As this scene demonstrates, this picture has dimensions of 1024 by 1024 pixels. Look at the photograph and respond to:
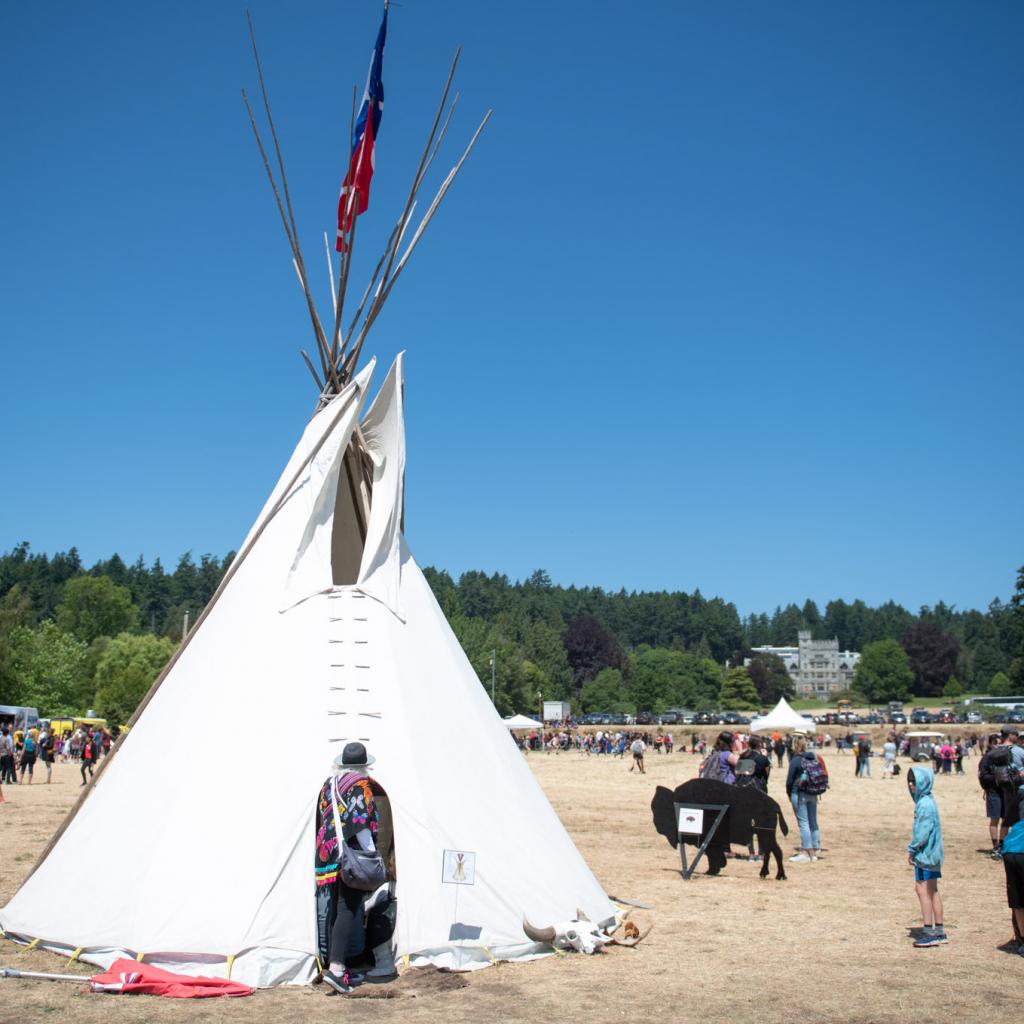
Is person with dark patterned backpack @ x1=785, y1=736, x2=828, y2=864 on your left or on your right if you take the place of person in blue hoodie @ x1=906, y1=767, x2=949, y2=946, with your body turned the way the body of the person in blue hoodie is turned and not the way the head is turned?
on your right

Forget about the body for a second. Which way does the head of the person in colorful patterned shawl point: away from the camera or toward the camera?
away from the camera

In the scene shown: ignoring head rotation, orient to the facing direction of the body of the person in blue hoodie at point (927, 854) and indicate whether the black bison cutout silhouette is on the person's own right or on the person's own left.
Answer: on the person's own right

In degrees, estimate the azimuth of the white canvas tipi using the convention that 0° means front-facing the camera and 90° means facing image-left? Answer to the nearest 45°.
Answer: approximately 0°

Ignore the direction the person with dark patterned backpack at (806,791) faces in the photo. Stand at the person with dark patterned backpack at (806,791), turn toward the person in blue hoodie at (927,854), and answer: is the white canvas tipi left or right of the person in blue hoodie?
right

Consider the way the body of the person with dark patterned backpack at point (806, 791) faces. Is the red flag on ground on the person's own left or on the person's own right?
on the person's own left

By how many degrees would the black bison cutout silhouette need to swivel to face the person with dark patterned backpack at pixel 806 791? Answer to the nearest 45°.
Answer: approximately 135° to its right

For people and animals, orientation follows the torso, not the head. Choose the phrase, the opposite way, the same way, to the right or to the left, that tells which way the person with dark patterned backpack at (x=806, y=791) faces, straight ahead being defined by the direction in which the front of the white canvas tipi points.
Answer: the opposite way

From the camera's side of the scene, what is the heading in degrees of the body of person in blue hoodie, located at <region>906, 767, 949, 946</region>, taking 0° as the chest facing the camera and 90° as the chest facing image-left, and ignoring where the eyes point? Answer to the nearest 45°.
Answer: approximately 90°

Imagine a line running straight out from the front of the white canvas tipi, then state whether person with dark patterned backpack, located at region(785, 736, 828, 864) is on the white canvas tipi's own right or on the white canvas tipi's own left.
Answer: on the white canvas tipi's own left

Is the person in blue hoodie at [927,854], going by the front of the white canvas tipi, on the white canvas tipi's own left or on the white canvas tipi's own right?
on the white canvas tipi's own left

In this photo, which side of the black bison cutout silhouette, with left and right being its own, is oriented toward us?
left

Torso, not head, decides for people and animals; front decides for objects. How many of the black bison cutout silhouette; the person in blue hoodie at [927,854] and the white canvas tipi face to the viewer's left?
2
